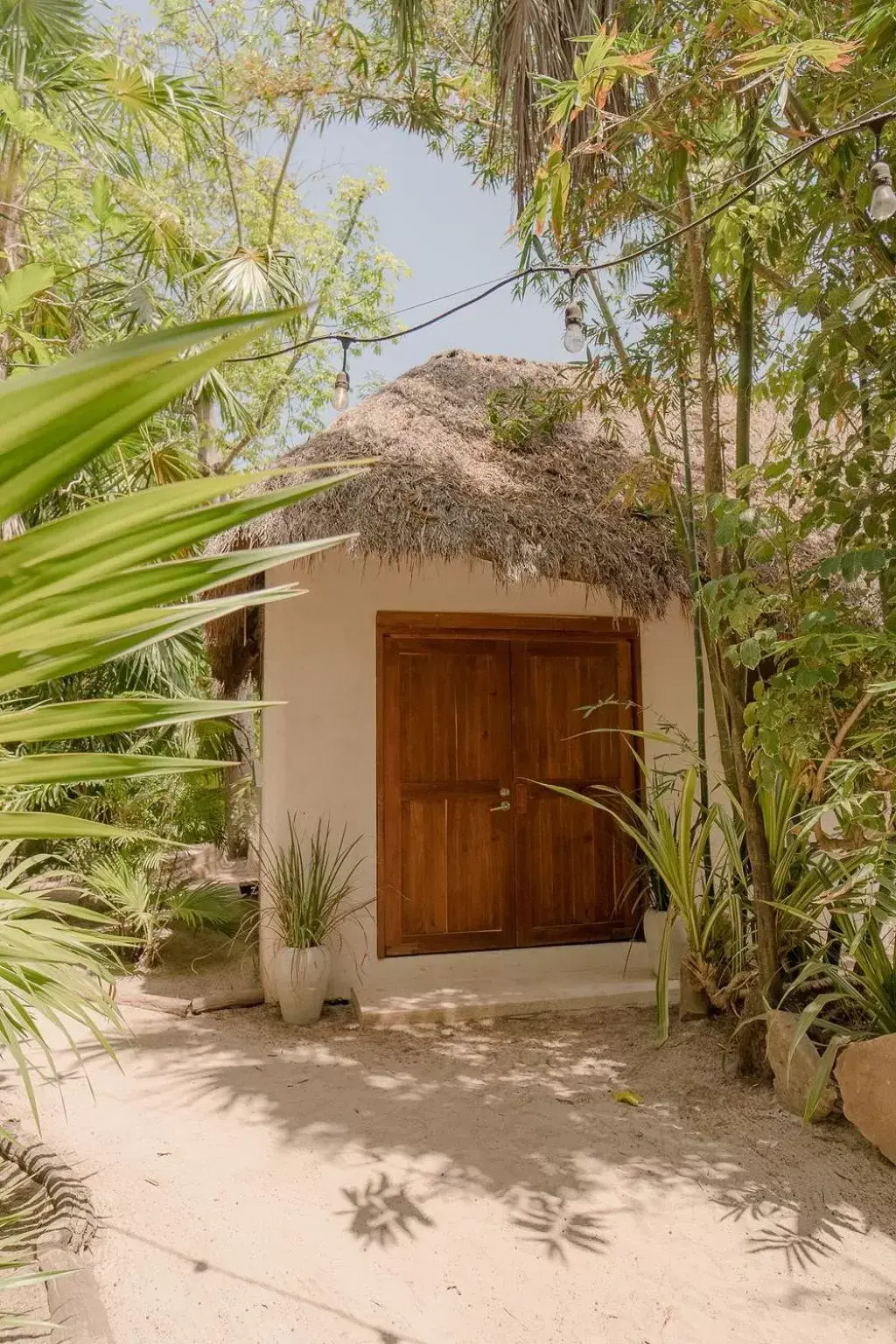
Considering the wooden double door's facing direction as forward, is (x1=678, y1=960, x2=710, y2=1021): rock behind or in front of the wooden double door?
in front

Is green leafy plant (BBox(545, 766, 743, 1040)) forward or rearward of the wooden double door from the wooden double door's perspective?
forward

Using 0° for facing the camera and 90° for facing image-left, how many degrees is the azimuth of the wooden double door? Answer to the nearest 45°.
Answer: approximately 0°

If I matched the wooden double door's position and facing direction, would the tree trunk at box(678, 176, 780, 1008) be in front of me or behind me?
in front
